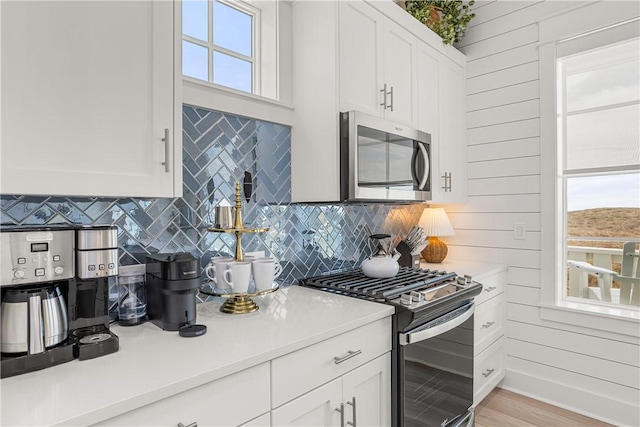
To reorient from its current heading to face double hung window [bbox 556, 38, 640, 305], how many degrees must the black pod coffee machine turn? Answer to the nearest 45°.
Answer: approximately 45° to its left

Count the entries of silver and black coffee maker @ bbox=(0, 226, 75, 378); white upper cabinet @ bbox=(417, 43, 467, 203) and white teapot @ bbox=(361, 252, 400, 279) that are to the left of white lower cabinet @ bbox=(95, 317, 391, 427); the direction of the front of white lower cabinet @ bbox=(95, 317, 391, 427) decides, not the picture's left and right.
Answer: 2

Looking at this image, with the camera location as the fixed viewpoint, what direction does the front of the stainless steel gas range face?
facing the viewer and to the right of the viewer

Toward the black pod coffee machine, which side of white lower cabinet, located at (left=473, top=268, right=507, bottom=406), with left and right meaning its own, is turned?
right

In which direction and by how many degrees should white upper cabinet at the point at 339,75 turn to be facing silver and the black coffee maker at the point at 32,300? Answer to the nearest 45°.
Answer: approximately 90° to its right

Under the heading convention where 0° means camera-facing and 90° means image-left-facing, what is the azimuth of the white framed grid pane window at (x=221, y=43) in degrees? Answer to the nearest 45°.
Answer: approximately 315°

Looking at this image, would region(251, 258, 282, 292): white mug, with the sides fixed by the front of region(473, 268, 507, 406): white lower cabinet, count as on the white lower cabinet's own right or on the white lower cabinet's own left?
on the white lower cabinet's own right

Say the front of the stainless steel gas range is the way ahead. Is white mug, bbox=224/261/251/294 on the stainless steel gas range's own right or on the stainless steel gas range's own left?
on the stainless steel gas range's own right

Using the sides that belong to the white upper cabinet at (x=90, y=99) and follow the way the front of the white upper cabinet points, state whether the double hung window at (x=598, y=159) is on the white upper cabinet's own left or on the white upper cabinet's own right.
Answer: on the white upper cabinet's own left

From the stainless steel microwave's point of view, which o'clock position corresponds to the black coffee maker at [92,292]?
The black coffee maker is roughly at 3 o'clock from the stainless steel microwave.

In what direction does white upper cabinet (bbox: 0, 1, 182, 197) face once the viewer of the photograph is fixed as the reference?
facing the viewer

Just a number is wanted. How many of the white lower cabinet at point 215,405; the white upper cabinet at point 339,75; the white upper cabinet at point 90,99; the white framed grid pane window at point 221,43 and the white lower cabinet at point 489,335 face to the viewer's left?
0
